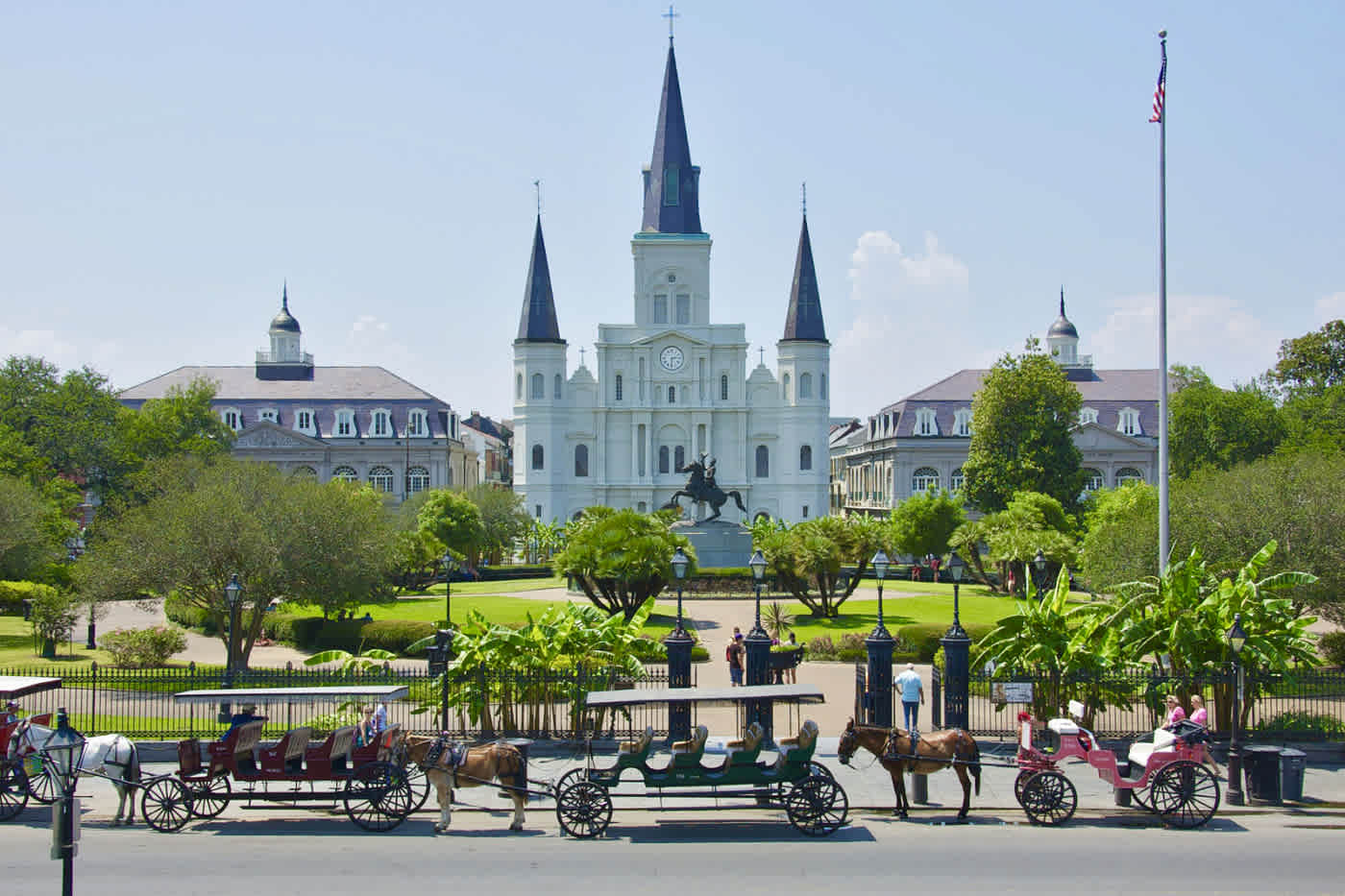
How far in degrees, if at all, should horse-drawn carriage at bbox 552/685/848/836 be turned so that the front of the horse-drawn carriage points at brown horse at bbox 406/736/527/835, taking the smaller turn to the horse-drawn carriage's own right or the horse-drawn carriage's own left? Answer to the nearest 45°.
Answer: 0° — it already faces it

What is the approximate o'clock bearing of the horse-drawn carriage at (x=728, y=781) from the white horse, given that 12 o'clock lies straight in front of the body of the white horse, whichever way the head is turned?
The horse-drawn carriage is roughly at 7 o'clock from the white horse.

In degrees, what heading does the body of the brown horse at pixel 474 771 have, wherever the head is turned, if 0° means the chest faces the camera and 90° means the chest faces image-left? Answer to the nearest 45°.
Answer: approximately 90°

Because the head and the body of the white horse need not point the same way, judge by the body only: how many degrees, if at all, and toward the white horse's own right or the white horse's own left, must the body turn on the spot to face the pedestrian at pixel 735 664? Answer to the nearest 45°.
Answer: approximately 135° to the white horse's own right

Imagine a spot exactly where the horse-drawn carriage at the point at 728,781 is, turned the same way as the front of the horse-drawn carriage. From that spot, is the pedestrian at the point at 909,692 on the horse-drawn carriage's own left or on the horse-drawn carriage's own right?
on the horse-drawn carriage's own right

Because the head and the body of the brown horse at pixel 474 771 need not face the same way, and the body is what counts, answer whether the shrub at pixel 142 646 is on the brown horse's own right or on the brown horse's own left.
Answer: on the brown horse's own right

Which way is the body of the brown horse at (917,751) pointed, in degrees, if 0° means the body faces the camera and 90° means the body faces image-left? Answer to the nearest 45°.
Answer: approximately 90°

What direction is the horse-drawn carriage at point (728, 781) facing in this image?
to the viewer's left

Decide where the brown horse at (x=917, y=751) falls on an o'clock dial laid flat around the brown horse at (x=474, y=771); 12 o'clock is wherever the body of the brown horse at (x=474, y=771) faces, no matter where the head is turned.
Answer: the brown horse at (x=917, y=751) is roughly at 6 o'clock from the brown horse at (x=474, y=771).
